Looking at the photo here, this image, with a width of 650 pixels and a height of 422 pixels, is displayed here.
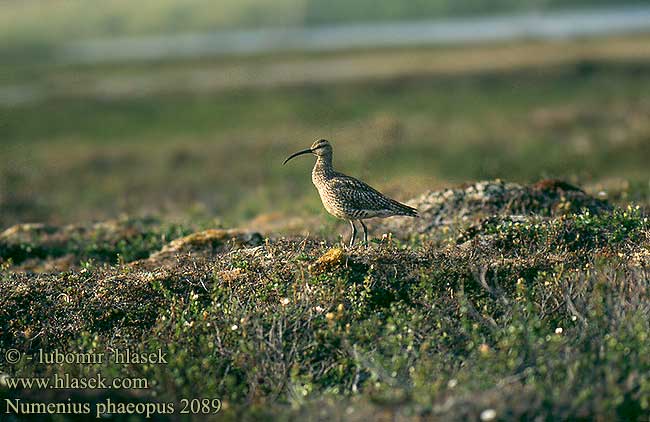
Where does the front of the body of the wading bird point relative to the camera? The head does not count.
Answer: to the viewer's left

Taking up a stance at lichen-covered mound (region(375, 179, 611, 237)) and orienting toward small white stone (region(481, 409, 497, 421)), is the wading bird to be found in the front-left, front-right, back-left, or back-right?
front-right

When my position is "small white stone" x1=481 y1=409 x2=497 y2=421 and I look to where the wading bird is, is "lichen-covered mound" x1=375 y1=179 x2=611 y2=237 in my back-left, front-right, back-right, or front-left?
front-right

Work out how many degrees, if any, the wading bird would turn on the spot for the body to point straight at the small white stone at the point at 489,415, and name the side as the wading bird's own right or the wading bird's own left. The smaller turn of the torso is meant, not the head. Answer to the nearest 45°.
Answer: approximately 90° to the wading bird's own left

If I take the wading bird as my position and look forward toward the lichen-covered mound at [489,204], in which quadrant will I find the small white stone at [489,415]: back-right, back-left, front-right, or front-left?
back-right
